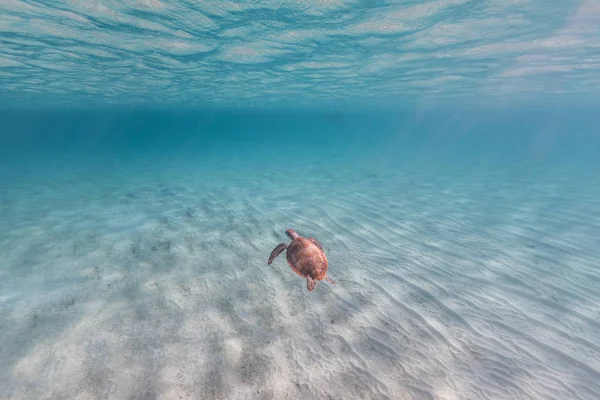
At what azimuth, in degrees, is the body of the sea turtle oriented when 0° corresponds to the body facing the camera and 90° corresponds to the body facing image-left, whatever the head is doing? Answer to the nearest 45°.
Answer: approximately 135°
